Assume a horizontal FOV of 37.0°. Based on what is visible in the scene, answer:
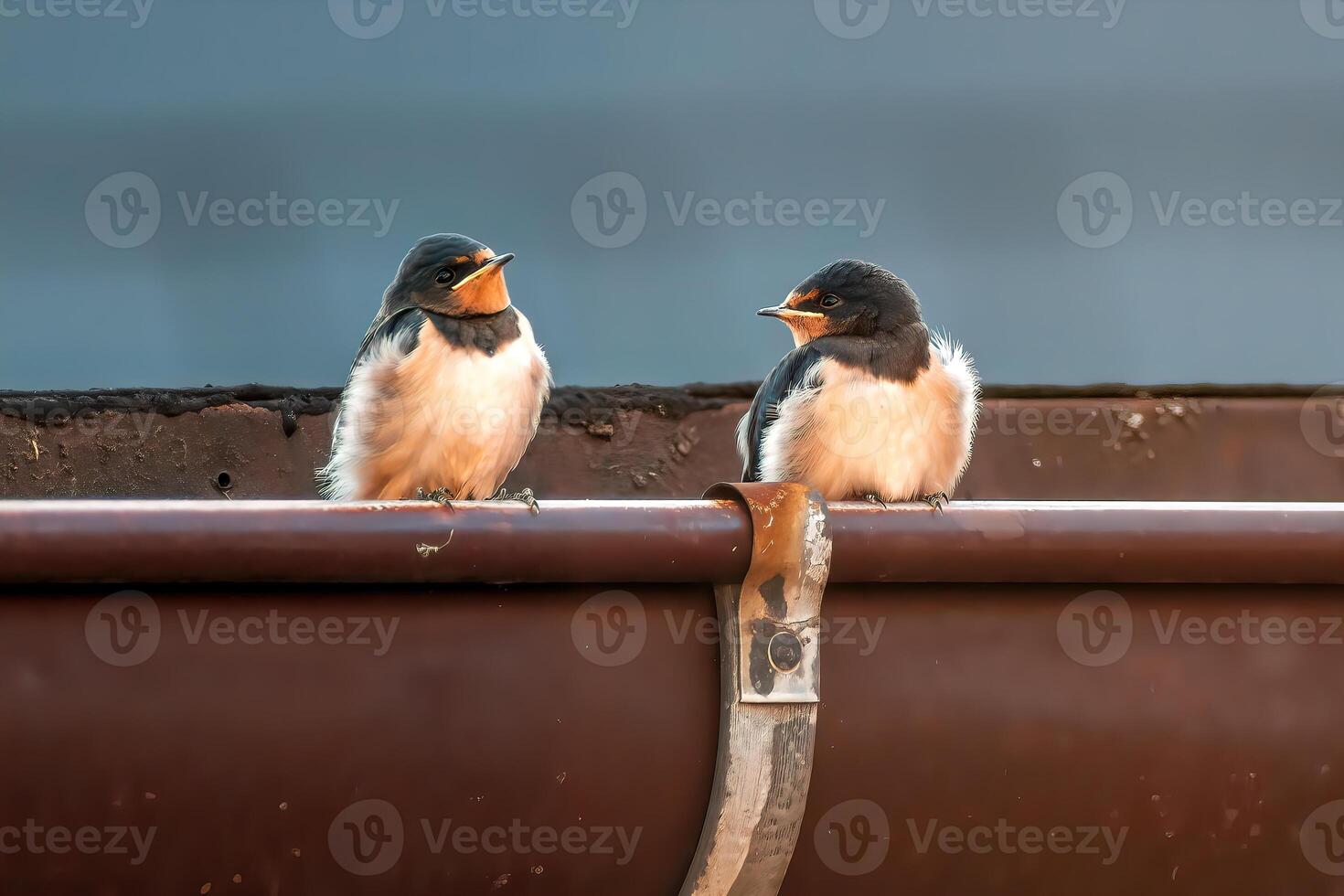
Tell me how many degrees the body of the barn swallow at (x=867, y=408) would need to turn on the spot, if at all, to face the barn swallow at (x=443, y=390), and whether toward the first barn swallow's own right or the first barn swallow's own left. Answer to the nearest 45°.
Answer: approximately 90° to the first barn swallow's own right

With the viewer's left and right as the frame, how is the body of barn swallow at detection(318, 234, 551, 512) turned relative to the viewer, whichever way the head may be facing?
facing the viewer and to the right of the viewer

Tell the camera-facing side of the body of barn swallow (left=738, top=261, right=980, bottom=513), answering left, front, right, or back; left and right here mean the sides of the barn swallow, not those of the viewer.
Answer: front

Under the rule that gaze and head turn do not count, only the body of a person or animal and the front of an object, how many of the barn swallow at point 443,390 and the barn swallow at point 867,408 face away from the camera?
0

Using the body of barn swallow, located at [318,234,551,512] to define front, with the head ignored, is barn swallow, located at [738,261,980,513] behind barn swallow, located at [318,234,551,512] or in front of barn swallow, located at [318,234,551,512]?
in front
